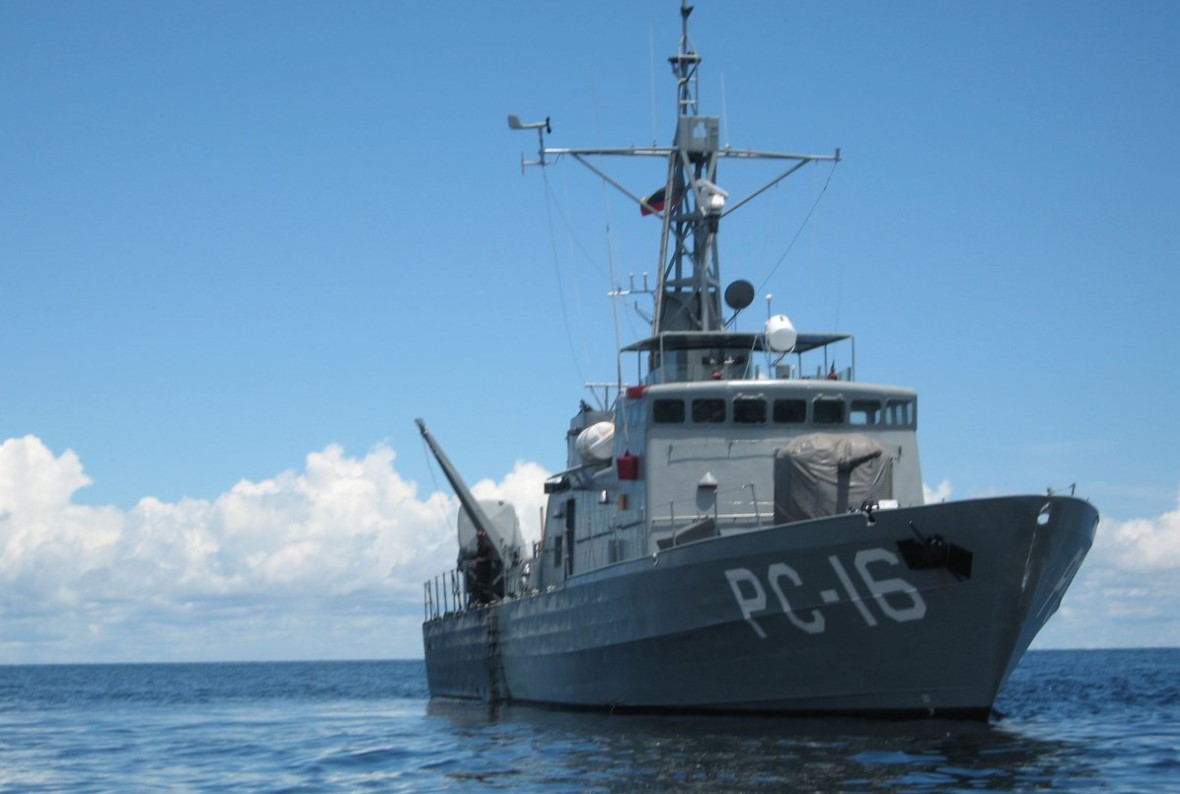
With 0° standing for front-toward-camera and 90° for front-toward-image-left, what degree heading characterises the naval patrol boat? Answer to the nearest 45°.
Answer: approximately 315°
